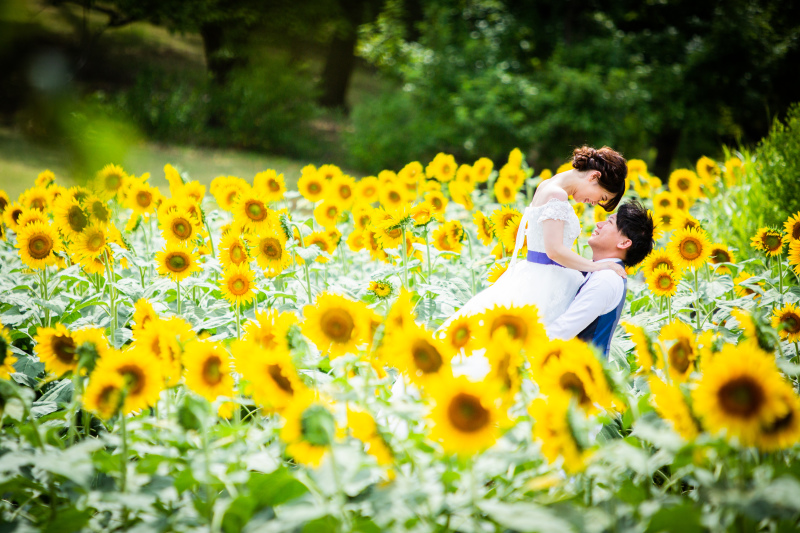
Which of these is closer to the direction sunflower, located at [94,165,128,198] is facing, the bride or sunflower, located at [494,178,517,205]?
the bride

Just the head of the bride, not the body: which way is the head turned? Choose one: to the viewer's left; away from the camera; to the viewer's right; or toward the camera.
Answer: to the viewer's right

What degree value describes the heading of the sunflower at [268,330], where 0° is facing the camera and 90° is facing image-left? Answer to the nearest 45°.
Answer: approximately 0°

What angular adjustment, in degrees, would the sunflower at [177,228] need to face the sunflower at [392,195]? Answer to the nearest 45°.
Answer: approximately 135° to its left

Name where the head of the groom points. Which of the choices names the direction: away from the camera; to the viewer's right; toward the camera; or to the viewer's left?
to the viewer's left

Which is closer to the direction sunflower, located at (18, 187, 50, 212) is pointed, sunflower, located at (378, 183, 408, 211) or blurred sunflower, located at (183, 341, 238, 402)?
the blurred sunflower

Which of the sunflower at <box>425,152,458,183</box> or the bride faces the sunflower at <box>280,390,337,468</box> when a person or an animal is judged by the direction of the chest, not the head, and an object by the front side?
the sunflower at <box>425,152,458,183</box>
